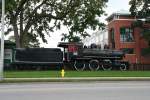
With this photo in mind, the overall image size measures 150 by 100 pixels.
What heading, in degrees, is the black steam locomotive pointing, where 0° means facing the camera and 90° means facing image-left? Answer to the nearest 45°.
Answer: approximately 270°
